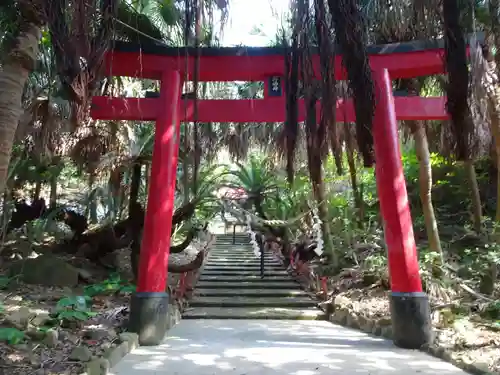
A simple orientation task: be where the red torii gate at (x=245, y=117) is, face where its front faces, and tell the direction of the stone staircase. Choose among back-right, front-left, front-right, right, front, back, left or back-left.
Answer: back

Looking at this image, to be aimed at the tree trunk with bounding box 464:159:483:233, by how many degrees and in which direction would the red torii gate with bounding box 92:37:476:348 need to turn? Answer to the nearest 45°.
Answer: approximately 135° to its left

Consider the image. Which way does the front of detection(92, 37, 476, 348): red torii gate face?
toward the camera

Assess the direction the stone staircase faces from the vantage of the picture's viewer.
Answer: facing the viewer

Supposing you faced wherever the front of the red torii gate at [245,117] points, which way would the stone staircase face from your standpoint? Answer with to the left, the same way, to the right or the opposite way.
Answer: the same way

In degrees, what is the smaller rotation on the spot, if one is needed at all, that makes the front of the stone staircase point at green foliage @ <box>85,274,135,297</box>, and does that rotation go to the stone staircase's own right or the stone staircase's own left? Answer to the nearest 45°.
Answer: approximately 45° to the stone staircase's own right

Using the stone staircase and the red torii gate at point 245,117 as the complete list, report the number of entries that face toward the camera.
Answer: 2

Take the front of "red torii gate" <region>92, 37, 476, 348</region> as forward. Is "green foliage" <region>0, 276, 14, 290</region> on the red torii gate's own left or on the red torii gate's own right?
on the red torii gate's own right

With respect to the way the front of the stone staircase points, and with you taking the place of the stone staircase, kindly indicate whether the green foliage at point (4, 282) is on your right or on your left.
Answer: on your right

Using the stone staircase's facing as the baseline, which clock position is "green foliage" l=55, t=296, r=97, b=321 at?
The green foliage is roughly at 1 o'clock from the stone staircase.

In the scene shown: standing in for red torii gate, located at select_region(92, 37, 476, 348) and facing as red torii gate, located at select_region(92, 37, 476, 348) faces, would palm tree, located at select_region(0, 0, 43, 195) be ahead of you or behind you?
ahead

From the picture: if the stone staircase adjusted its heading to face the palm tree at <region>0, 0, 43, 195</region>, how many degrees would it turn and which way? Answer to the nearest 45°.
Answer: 0° — it already faces it

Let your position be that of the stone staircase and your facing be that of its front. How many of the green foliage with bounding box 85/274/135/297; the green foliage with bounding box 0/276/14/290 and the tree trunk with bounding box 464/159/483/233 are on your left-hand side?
1

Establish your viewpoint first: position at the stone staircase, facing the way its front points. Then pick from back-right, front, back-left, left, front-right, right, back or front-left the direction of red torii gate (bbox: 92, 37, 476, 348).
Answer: front

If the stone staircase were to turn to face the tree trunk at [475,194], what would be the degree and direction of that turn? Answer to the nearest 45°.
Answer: approximately 90° to its left

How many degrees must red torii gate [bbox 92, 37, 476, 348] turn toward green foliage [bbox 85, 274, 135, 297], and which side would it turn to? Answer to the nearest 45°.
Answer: approximately 135° to its right
